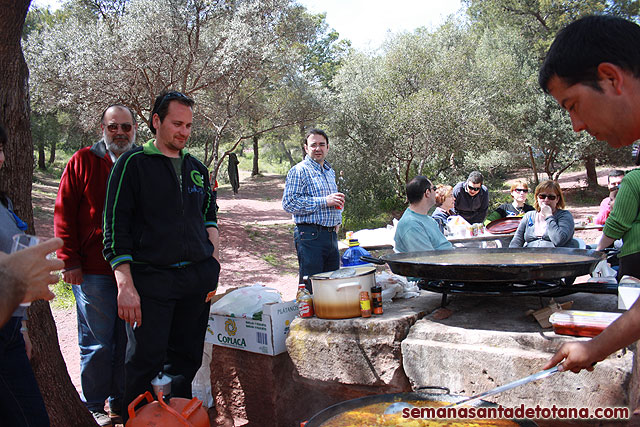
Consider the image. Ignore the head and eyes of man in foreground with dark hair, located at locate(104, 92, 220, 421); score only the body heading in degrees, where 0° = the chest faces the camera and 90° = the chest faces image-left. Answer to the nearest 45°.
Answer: approximately 315°

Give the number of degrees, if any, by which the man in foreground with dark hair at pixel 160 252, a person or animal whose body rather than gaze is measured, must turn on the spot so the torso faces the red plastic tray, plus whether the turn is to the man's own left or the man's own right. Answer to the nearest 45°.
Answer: approximately 90° to the man's own left

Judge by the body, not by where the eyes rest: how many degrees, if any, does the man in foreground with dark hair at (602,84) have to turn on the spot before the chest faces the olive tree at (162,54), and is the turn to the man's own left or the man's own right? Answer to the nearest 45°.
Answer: approximately 45° to the man's own right

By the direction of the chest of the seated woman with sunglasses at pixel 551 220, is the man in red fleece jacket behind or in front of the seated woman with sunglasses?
in front

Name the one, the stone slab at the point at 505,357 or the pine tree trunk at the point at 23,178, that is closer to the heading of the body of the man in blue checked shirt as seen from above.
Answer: the stone slab

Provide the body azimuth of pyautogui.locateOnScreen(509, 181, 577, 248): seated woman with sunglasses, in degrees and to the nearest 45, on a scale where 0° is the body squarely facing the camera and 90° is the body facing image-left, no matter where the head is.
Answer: approximately 0°

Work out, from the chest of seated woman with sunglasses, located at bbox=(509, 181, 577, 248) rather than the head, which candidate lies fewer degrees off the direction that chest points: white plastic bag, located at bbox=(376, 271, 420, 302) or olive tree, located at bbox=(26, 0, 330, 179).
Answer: the white plastic bag

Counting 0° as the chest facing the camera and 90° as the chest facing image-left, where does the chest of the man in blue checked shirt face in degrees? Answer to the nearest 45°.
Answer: approximately 315°
